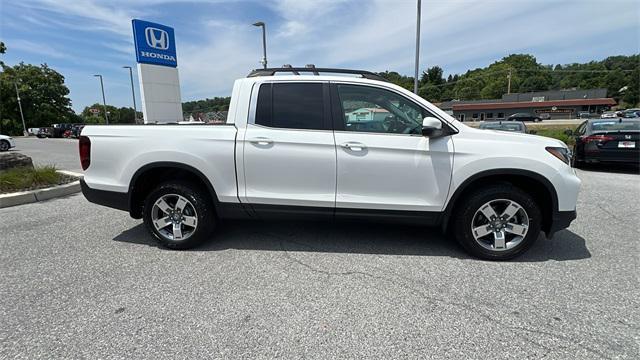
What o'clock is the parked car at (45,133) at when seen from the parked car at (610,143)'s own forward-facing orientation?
the parked car at (45,133) is roughly at 9 o'clock from the parked car at (610,143).

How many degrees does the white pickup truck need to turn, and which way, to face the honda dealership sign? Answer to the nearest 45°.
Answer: approximately 135° to its left

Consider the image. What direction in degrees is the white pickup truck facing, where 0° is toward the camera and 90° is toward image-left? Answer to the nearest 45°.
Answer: approximately 270°

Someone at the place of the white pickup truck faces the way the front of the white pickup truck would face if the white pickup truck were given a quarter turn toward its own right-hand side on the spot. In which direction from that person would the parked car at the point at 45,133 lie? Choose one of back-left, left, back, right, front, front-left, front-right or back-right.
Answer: back-right

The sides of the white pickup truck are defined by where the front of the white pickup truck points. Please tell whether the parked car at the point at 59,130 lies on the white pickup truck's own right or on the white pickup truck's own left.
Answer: on the white pickup truck's own left

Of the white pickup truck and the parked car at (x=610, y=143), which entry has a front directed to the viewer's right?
the white pickup truck

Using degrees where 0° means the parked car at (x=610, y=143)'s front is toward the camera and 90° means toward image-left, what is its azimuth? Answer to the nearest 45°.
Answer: approximately 180°

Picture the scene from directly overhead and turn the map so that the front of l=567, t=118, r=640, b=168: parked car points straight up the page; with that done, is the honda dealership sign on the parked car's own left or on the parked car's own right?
on the parked car's own left

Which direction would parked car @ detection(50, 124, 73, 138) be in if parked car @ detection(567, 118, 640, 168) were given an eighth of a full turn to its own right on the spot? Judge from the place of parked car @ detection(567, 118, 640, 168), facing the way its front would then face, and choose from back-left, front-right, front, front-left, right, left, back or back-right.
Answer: back-left

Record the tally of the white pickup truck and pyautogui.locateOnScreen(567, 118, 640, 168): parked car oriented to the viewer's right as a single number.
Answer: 1
